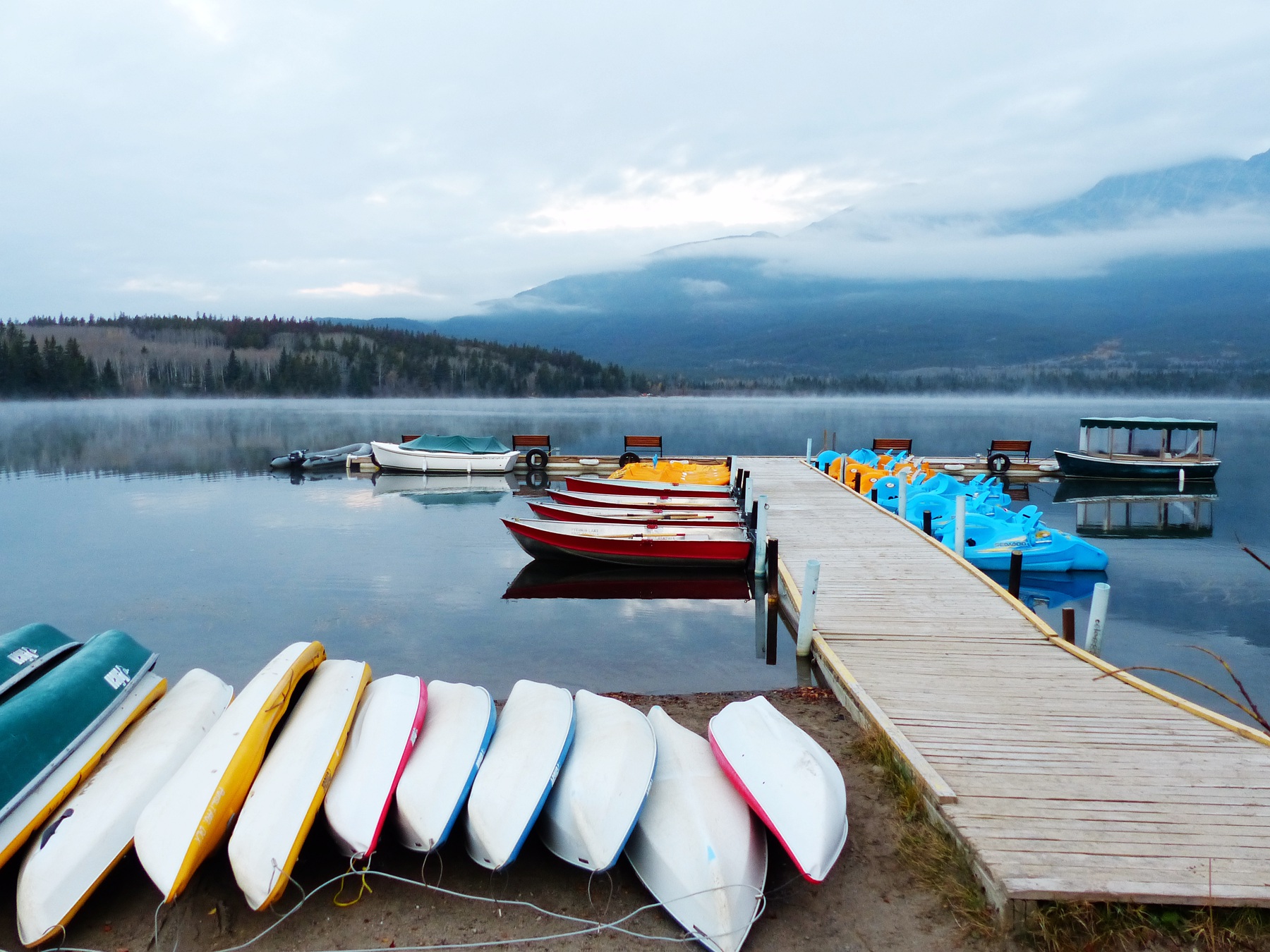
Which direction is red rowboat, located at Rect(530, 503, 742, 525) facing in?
to the viewer's left

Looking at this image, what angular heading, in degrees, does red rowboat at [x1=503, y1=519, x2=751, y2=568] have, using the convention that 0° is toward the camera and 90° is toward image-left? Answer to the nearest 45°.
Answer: approximately 90°

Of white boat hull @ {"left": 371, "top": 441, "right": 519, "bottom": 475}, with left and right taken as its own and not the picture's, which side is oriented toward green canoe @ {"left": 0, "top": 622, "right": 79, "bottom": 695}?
left

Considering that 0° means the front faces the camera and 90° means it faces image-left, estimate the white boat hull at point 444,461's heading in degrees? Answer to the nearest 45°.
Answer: approximately 90°

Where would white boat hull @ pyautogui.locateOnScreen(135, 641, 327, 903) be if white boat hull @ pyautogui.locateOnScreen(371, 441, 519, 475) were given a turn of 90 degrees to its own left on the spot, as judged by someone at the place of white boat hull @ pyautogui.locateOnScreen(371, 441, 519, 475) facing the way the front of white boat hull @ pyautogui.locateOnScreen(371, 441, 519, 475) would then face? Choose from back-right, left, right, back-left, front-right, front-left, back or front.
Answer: front

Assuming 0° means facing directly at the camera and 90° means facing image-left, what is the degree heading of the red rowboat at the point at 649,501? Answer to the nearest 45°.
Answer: approximately 90°

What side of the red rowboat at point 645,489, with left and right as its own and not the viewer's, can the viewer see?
left

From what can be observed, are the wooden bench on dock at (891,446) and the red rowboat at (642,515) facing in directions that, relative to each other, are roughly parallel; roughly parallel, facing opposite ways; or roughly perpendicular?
roughly perpendicular
